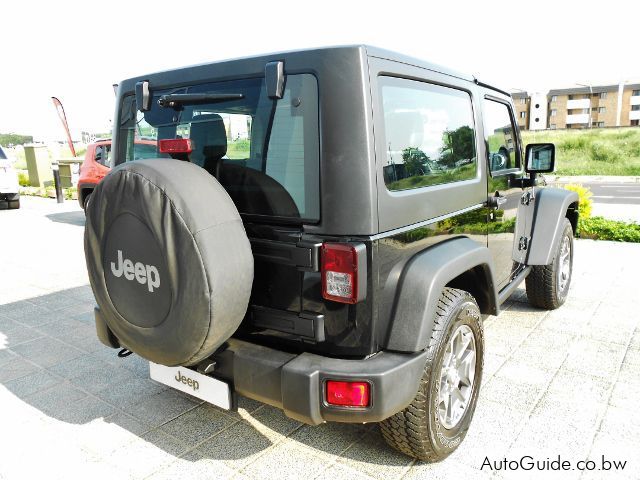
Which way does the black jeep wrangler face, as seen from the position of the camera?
facing away from the viewer and to the right of the viewer

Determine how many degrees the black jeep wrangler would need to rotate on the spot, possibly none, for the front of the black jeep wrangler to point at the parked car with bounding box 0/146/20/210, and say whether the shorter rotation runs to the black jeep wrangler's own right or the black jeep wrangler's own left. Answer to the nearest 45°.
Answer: approximately 90° to the black jeep wrangler's own left

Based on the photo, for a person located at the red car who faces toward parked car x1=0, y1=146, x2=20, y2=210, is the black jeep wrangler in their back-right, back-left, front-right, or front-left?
back-left

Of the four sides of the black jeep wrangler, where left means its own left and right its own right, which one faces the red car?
left

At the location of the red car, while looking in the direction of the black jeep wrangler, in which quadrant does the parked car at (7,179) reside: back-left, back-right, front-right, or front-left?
back-right
